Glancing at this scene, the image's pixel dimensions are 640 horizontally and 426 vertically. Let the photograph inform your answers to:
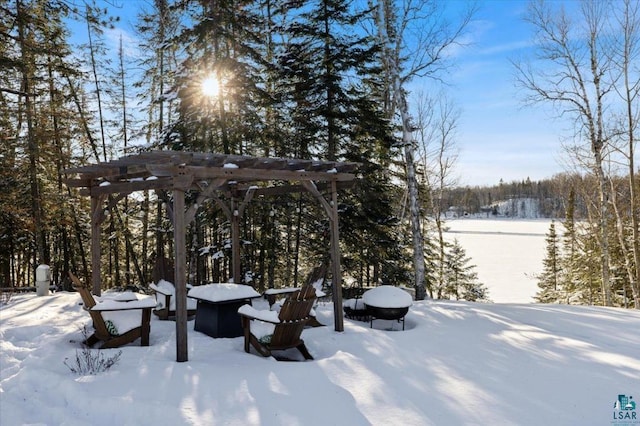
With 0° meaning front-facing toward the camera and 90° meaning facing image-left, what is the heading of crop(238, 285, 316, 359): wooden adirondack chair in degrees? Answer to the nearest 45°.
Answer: approximately 135°

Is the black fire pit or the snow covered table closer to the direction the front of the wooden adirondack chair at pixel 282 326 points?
the snow covered table

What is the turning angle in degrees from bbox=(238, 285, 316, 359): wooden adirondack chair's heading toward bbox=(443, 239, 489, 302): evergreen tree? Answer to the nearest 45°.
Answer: approximately 90° to its right

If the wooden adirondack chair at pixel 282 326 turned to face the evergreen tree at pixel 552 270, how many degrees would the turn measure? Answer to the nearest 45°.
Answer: approximately 90° to its right

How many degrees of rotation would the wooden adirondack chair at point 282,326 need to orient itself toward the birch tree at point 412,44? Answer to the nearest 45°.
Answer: approximately 90° to its right

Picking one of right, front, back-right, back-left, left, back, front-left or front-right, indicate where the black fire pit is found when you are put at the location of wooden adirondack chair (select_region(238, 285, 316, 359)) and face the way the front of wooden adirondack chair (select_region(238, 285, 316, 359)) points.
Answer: right

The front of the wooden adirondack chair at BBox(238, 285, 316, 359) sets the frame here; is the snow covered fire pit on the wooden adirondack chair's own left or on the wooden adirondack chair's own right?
on the wooden adirondack chair's own right

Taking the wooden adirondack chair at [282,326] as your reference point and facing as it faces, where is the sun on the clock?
The sun is roughly at 1 o'clock from the wooden adirondack chair.

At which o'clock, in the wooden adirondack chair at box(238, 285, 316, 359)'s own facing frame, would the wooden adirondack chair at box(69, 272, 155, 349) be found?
the wooden adirondack chair at box(69, 272, 155, 349) is roughly at 11 o'clock from the wooden adirondack chair at box(238, 285, 316, 359).

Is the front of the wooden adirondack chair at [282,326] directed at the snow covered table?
yes

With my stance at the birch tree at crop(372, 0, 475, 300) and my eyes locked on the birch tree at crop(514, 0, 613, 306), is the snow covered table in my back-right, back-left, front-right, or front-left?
back-right
